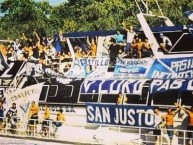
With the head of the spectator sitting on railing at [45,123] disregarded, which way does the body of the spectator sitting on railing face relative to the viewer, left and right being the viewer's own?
facing the viewer and to the left of the viewer

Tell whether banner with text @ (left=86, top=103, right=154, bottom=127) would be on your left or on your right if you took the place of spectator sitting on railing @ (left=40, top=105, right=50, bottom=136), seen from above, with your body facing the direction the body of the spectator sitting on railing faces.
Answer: on your left

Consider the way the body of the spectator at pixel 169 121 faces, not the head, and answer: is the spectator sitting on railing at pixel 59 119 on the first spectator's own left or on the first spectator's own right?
on the first spectator's own right

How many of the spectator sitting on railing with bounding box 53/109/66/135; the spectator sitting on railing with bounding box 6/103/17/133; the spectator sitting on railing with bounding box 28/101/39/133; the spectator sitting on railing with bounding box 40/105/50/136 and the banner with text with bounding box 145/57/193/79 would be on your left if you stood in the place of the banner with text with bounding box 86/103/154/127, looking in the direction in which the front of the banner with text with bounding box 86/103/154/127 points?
1

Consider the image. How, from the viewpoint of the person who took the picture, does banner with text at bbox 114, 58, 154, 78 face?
facing the viewer

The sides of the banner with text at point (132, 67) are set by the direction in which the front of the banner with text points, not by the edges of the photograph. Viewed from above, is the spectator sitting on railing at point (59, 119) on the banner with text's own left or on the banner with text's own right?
on the banner with text's own right

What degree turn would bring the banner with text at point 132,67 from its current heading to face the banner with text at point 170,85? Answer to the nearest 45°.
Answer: approximately 45° to its left

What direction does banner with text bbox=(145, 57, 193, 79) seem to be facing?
toward the camera

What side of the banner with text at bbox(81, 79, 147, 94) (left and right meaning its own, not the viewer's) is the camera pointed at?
front

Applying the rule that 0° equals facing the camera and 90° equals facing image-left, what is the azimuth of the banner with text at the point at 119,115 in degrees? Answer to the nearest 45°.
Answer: approximately 0°

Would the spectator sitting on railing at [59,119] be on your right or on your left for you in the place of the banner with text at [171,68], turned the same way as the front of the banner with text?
on your right

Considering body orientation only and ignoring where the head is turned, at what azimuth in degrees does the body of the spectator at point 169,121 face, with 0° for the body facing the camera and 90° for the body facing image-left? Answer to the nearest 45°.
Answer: approximately 0°
